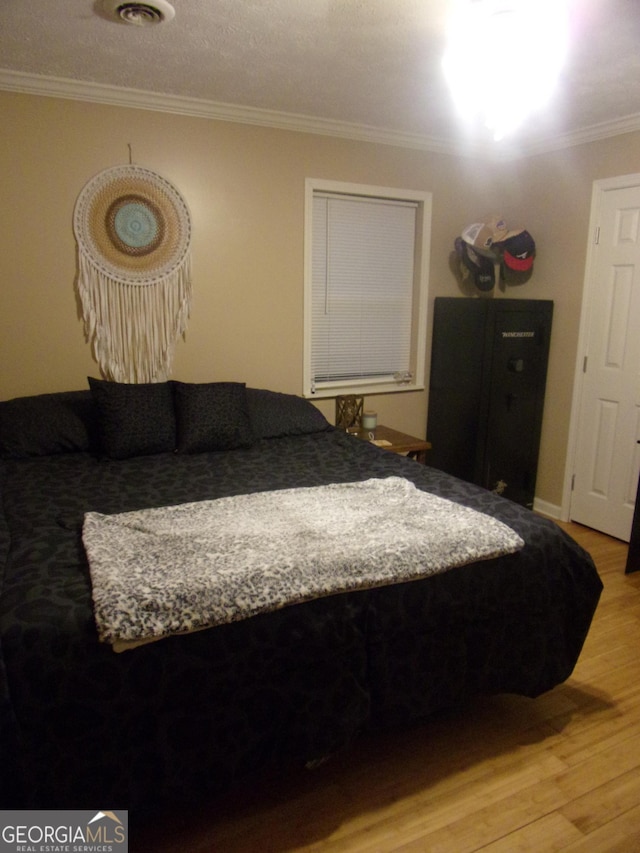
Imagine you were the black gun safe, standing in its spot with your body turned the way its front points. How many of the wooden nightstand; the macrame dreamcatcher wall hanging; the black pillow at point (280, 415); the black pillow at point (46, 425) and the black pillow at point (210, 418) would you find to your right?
5

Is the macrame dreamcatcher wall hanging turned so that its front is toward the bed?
yes

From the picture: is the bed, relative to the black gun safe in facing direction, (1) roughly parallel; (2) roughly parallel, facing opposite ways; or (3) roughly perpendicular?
roughly parallel

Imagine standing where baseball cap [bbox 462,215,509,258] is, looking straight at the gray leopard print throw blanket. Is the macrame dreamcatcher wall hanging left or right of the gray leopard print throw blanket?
right

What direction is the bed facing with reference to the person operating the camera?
facing the viewer and to the right of the viewer

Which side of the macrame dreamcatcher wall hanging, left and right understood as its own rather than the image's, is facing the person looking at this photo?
front

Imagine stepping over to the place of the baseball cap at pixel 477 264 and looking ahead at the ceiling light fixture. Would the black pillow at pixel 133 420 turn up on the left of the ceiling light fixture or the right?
right

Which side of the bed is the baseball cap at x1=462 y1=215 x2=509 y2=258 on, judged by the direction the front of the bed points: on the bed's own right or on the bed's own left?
on the bed's own left

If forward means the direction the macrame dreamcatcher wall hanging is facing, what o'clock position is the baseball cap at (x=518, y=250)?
The baseball cap is roughly at 9 o'clock from the macrame dreamcatcher wall hanging.

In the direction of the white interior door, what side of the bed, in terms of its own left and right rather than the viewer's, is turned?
left

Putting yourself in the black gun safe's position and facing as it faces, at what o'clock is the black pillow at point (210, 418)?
The black pillow is roughly at 3 o'clock from the black gun safe.

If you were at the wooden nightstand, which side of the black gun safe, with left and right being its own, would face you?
right

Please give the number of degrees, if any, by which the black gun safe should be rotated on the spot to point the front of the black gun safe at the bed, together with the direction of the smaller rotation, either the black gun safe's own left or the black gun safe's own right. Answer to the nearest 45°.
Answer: approximately 45° to the black gun safe's own right

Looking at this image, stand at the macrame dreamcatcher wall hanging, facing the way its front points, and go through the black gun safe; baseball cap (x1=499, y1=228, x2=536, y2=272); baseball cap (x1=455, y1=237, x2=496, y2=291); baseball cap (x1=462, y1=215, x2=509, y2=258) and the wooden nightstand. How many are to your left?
5

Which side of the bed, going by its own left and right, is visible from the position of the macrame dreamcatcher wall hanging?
back

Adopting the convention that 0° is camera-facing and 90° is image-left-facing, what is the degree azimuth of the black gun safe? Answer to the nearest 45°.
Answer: approximately 315°

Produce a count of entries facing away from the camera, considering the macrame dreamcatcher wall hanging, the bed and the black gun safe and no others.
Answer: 0
